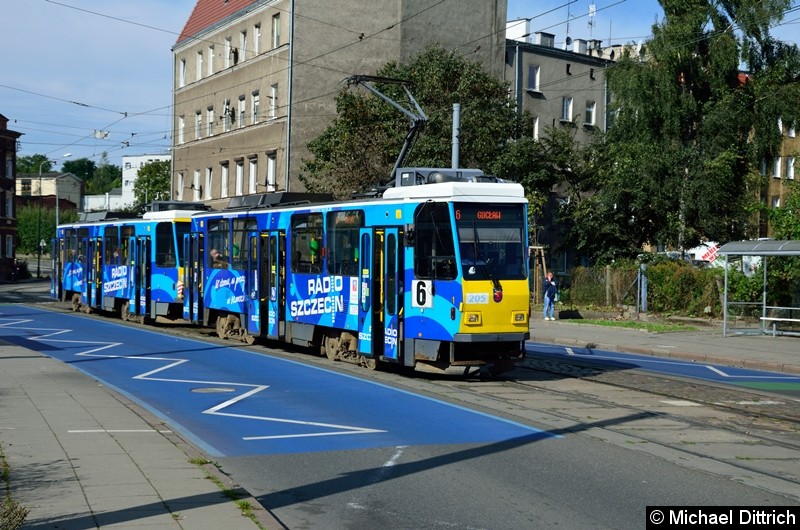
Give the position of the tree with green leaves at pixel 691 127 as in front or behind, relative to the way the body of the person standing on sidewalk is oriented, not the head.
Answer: behind

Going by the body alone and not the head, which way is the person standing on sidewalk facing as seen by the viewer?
toward the camera

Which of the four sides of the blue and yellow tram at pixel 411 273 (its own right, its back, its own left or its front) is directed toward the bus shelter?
left

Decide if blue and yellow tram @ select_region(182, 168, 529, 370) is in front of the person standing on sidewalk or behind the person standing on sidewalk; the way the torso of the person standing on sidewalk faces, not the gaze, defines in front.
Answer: in front

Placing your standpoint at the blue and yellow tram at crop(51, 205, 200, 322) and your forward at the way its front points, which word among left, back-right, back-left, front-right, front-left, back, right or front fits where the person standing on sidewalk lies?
front-left

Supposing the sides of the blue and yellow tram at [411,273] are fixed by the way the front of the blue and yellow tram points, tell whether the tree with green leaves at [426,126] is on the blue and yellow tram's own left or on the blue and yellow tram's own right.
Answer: on the blue and yellow tram's own left

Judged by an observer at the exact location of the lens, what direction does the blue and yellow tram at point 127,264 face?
facing the viewer and to the right of the viewer

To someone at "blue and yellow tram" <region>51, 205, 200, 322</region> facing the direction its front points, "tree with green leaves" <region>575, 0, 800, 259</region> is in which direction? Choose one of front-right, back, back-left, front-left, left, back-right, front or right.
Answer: front-left

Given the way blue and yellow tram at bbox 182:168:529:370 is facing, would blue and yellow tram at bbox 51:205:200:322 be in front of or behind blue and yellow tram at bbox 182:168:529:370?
behind

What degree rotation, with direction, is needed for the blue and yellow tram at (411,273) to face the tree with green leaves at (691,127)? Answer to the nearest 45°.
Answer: approximately 90° to its left
